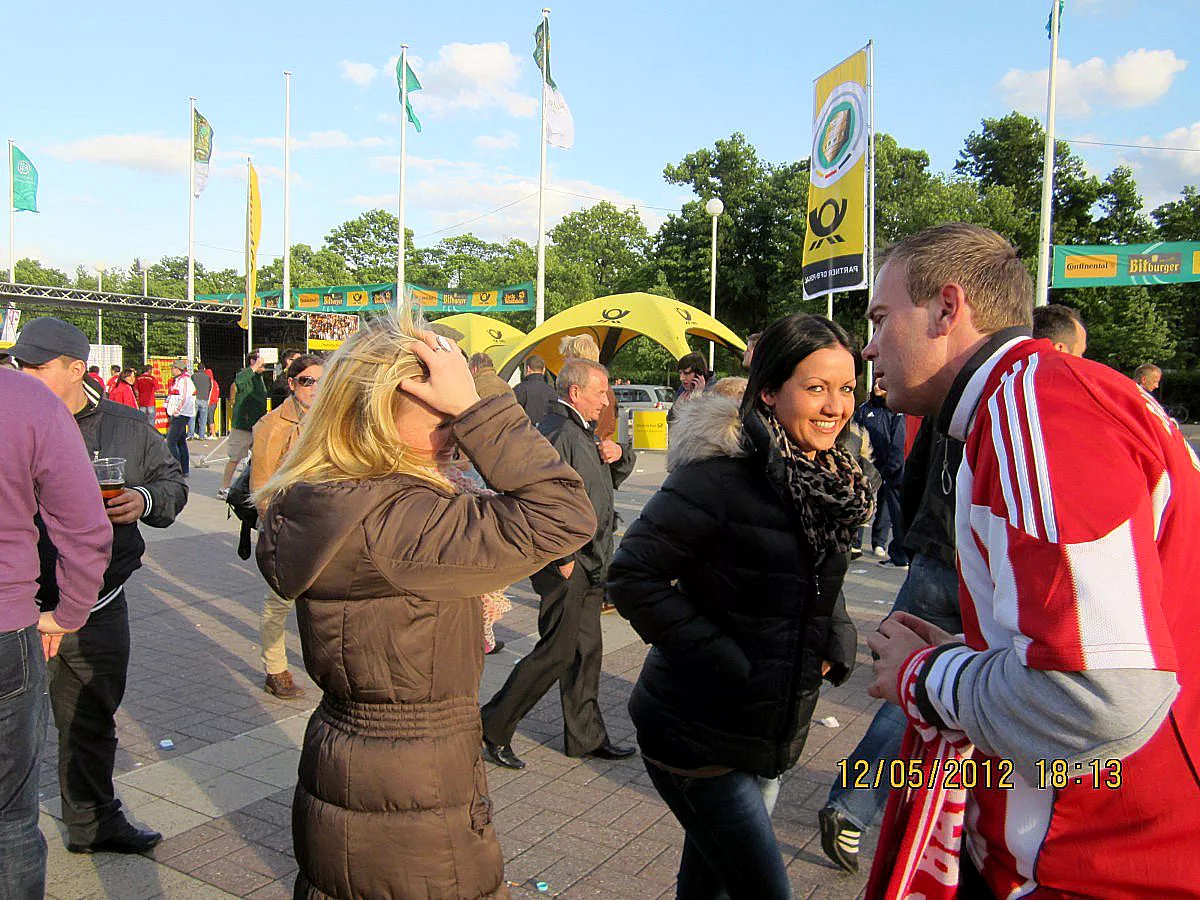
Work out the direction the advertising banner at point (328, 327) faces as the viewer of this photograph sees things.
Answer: facing the viewer

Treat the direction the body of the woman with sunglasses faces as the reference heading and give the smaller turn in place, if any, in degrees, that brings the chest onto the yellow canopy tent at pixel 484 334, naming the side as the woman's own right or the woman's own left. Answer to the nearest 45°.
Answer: approximately 135° to the woman's own left

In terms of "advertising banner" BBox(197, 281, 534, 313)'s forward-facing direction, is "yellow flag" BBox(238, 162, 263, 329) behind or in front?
in front

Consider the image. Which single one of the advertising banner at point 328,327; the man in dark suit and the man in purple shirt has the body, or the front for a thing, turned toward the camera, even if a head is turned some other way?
the advertising banner

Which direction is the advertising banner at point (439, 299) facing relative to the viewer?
toward the camera

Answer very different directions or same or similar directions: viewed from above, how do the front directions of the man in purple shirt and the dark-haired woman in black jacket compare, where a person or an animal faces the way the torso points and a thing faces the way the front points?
very different directions

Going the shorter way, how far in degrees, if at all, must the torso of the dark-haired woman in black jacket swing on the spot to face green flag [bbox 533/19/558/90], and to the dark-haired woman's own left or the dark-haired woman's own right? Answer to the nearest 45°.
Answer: approximately 135° to the dark-haired woman's own left

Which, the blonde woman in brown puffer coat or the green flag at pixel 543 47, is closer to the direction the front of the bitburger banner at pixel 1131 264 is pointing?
the blonde woman in brown puffer coat
